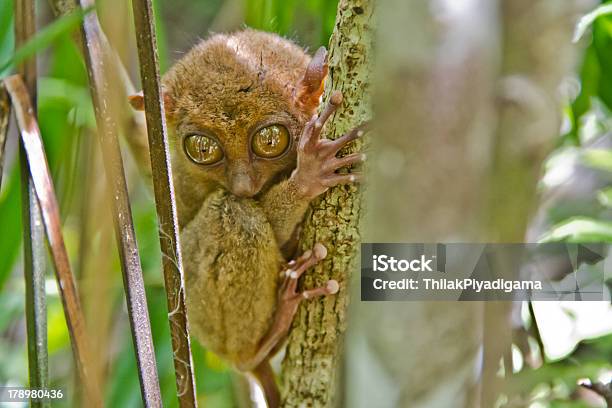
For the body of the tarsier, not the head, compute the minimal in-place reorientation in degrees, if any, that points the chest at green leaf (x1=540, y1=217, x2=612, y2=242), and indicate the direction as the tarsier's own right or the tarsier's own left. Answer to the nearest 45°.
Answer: approximately 90° to the tarsier's own left

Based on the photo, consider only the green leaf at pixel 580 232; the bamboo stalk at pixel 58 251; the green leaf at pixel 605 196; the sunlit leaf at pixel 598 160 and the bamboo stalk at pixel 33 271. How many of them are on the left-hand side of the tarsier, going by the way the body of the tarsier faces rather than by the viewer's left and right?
3

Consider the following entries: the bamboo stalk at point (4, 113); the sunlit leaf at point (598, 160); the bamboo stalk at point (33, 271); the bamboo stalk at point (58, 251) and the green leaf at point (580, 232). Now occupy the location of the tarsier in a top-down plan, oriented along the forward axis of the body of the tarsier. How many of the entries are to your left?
2

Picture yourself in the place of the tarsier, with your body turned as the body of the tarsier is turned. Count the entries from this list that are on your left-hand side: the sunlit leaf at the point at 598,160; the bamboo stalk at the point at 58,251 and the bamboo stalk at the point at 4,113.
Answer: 1

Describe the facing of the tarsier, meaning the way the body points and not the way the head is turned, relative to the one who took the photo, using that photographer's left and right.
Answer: facing the viewer

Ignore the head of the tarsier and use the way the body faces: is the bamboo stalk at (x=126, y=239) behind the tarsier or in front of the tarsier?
in front

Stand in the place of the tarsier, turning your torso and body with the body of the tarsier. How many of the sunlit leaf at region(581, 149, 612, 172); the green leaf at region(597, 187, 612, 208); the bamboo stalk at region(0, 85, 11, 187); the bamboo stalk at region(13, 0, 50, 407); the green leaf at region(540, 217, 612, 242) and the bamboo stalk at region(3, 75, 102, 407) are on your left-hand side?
3

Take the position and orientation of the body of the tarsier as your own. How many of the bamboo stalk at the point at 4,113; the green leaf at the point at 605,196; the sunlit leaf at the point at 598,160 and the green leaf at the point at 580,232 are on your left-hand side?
3

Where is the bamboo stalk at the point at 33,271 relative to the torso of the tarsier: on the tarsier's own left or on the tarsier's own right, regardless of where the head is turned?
on the tarsier's own right

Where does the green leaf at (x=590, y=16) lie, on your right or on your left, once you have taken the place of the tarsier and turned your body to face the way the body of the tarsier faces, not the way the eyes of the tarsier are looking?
on your left

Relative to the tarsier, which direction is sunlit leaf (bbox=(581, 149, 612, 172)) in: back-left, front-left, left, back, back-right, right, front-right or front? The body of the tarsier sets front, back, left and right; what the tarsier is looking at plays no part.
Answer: left
